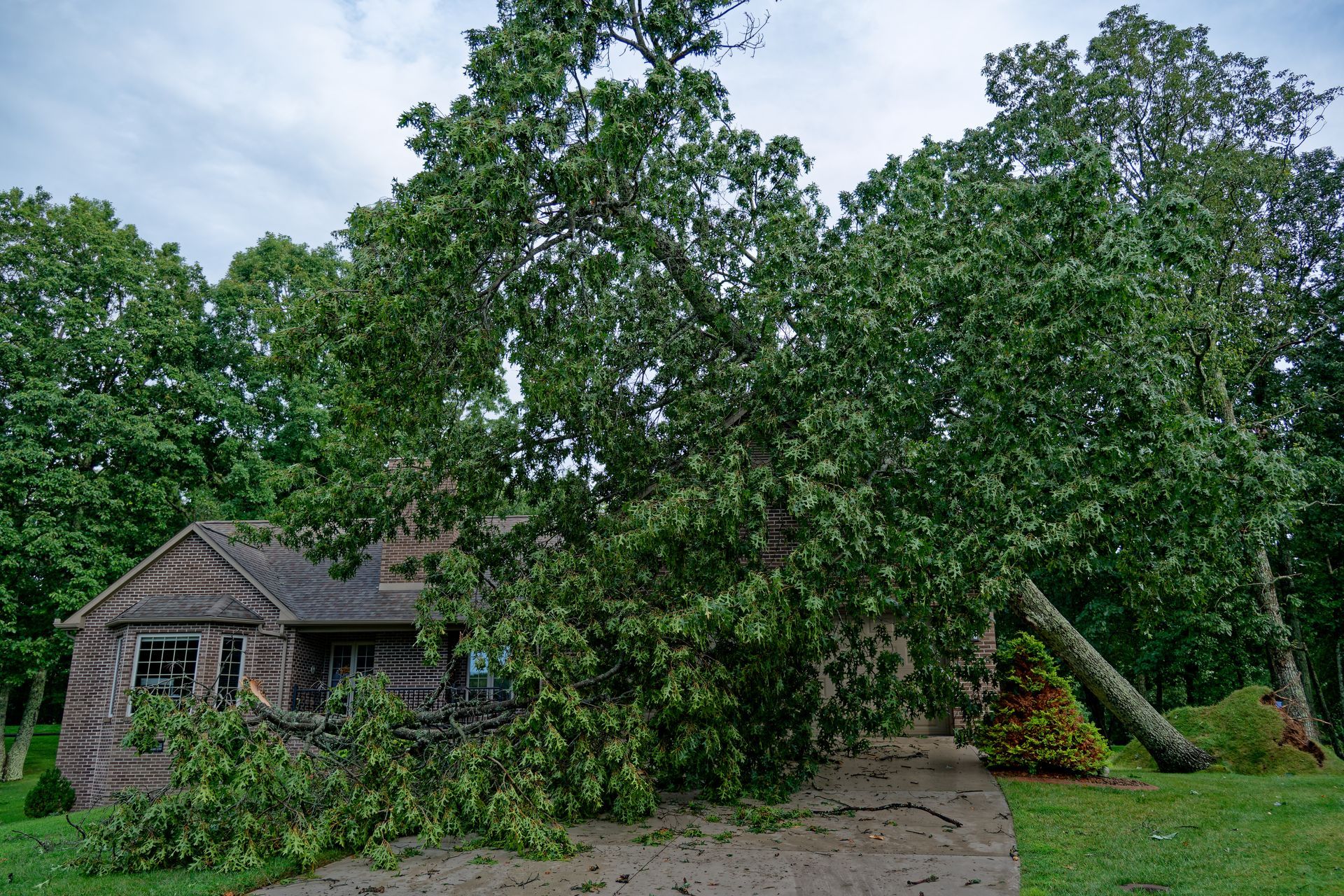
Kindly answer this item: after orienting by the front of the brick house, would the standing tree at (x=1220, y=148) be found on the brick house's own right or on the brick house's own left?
on the brick house's own left

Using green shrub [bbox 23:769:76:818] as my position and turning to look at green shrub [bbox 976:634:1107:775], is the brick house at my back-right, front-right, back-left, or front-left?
front-left

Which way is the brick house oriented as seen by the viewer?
toward the camera

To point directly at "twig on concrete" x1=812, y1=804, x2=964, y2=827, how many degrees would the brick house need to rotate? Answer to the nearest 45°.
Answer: approximately 45° to its left

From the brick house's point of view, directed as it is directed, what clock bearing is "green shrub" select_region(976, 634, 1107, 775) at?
The green shrub is roughly at 10 o'clock from the brick house.
